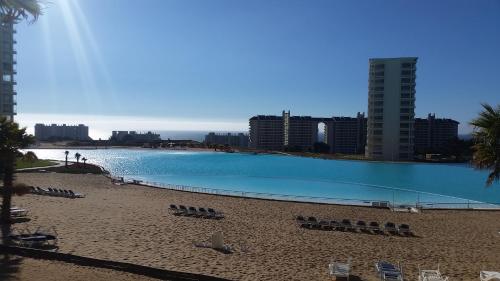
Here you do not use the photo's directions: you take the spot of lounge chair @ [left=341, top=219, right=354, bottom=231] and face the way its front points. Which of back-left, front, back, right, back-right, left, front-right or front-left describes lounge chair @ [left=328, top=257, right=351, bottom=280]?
back

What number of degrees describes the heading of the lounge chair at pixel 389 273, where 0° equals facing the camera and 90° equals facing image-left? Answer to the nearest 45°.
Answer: approximately 315°

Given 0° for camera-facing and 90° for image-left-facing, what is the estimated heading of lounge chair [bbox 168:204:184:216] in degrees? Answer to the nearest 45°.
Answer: approximately 315°

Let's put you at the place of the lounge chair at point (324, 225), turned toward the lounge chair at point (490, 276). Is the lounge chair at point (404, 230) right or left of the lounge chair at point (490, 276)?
left

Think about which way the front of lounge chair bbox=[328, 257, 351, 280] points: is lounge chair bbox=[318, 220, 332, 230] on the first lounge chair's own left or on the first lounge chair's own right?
on the first lounge chair's own left

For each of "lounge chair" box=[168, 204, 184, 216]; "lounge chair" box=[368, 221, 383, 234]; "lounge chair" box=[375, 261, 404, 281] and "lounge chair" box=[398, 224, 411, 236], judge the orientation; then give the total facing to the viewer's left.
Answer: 0

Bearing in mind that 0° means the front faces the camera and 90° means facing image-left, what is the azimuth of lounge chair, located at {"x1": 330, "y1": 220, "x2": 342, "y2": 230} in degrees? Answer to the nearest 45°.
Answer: approximately 315°
